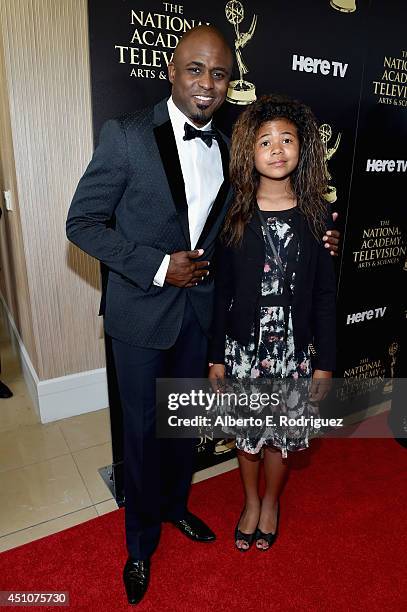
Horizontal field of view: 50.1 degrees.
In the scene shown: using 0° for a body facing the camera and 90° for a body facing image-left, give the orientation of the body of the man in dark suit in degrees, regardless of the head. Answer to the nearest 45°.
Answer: approximately 315°

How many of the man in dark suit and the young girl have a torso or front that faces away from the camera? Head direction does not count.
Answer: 0

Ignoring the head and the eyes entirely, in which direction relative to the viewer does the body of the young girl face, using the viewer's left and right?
facing the viewer
